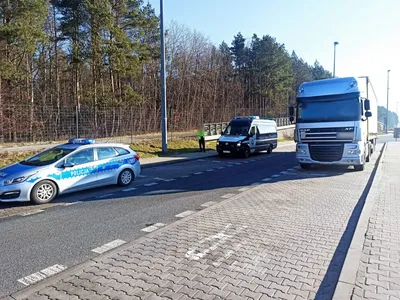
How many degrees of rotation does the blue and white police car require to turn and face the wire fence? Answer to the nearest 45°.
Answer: approximately 135° to its right

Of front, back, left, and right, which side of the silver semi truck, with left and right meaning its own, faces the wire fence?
right

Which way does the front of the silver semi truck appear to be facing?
toward the camera

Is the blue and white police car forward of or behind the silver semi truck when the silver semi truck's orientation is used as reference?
forward

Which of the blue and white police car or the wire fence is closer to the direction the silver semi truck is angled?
the blue and white police car

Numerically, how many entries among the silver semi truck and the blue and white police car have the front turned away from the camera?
0

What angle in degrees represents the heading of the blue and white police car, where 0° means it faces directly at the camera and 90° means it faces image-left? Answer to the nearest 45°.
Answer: approximately 45°

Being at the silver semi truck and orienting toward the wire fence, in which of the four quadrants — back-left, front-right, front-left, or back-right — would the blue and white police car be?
front-left
